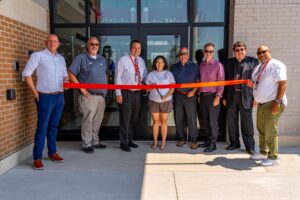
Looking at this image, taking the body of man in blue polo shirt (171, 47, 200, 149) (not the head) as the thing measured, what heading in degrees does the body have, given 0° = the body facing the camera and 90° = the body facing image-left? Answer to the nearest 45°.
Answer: approximately 0°

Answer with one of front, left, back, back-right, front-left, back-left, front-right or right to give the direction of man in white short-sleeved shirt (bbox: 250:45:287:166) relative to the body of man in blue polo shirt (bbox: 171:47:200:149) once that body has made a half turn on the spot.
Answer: back-right

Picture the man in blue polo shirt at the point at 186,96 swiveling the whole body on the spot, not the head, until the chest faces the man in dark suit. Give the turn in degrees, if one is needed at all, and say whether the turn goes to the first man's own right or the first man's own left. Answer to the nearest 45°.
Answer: approximately 90° to the first man's own left

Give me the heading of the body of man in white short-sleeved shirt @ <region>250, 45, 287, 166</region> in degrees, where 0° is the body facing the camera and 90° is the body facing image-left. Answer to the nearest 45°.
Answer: approximately 45°

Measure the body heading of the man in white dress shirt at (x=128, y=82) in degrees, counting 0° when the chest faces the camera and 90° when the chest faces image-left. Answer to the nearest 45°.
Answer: approximately 315°

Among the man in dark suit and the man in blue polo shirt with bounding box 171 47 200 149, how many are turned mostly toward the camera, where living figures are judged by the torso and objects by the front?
2

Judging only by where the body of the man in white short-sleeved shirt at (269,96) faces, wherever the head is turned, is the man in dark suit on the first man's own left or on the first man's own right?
on the first man's own right

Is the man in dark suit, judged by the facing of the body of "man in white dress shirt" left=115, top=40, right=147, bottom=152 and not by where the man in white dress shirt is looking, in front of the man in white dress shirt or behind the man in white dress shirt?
in front
